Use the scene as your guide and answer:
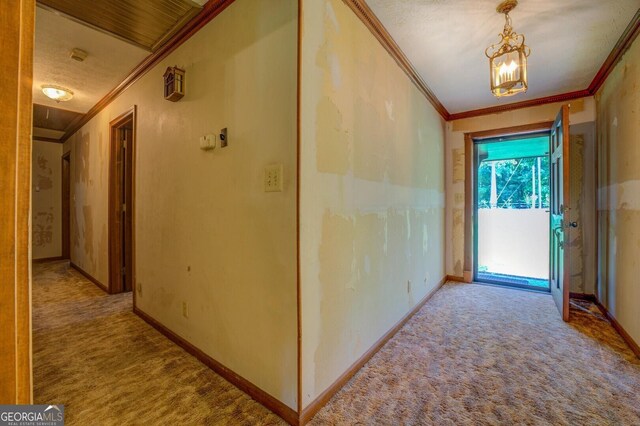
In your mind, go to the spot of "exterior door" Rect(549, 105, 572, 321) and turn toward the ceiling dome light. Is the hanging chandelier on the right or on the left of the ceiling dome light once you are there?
left

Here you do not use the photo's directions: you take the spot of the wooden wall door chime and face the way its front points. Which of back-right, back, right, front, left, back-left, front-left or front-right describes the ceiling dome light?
right

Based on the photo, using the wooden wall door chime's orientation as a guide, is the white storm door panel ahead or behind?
behind

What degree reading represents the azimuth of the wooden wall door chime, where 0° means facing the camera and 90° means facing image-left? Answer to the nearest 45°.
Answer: approximately 45°
